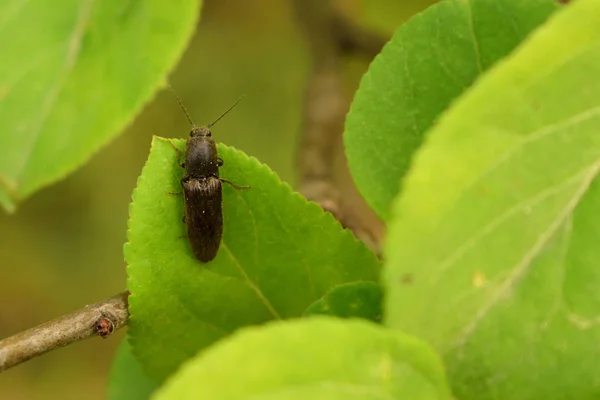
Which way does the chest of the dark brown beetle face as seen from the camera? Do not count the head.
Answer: away from the camera
